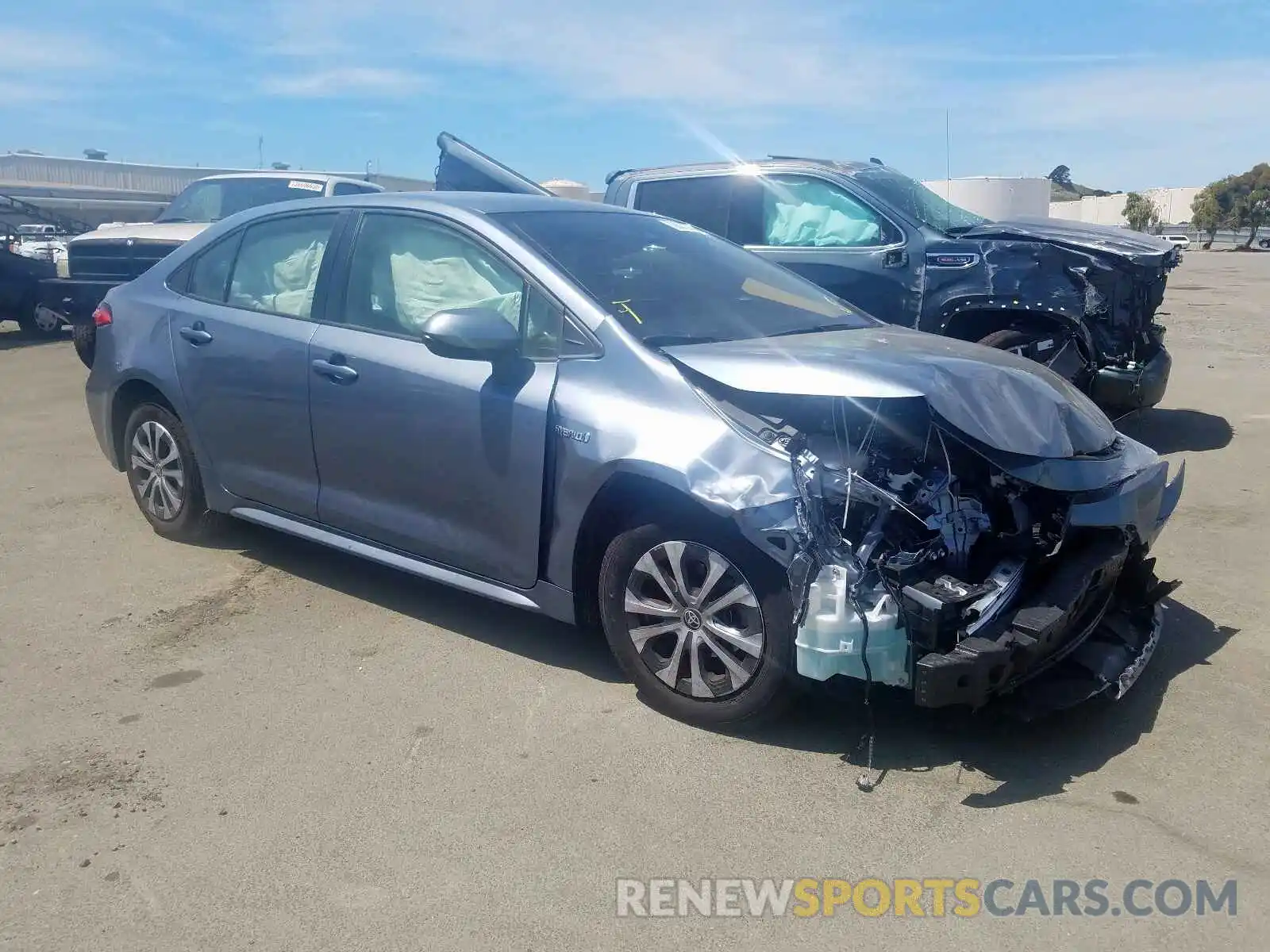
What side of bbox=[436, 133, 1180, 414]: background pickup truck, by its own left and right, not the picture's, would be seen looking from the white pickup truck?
back

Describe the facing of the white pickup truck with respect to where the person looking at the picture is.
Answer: facing the viewer and to the left of the viewer

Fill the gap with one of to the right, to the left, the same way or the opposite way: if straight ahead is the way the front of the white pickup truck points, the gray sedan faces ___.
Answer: to the left

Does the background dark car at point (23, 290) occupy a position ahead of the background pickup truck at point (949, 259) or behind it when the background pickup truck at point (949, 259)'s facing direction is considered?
behind

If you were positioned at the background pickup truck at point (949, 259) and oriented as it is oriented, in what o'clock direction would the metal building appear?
The metal building is roughly at 6 o'clock from the background pickup truck.

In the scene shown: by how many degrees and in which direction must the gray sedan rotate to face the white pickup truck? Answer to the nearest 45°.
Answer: approximately 180°

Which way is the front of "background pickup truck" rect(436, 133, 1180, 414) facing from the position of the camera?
facing the viewer and to the right of the viewer
